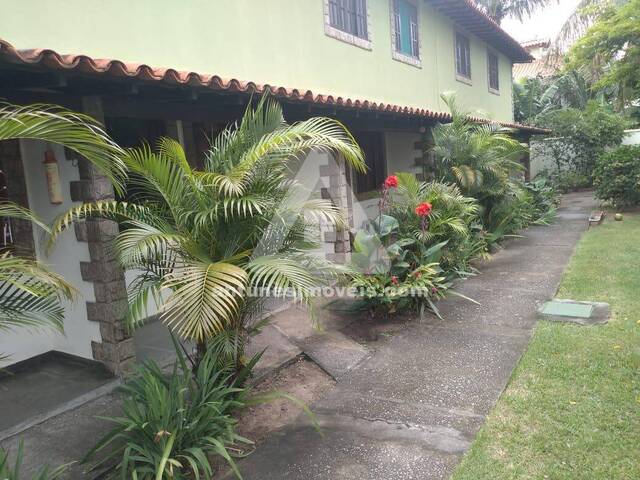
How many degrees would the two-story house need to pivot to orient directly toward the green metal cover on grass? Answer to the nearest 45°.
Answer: approximately 45° to its left

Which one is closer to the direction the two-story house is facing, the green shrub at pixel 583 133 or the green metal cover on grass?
the green metal cover on grass

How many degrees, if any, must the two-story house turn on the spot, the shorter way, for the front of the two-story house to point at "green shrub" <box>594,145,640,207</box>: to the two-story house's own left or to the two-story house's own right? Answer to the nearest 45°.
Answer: approximately 90° to the two-story house's own left

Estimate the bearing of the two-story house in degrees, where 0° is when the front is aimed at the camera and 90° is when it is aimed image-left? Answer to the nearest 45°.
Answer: approximately 315°

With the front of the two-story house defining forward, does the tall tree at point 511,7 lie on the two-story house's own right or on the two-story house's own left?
on the two-story house's own left
